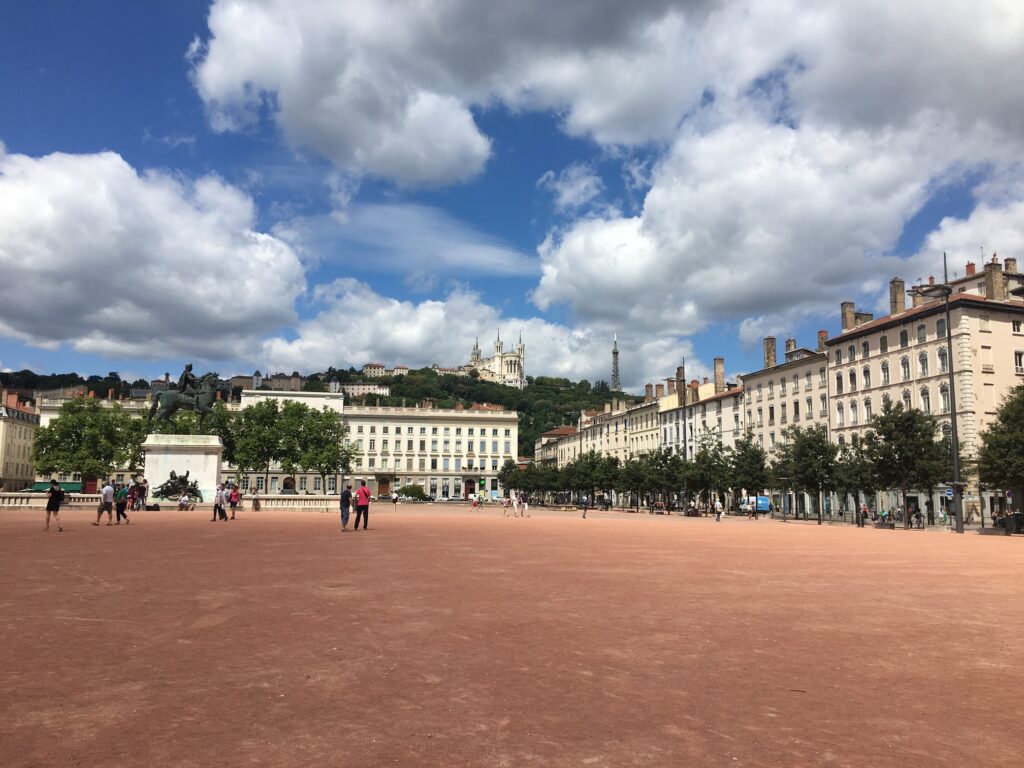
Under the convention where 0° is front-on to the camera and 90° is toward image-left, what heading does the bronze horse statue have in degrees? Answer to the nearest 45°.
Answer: approximately 270°

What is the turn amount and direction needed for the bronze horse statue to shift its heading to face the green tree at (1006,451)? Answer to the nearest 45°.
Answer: approximately 45° to its right

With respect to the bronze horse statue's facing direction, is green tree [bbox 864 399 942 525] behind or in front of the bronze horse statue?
in front
